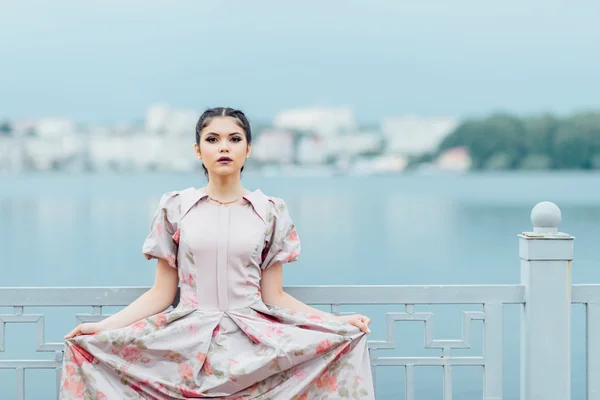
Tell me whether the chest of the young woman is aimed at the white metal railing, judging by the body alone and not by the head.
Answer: no

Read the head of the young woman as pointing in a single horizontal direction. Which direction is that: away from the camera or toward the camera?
toward the camera

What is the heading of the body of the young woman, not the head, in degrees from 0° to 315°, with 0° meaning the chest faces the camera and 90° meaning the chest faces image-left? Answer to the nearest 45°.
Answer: approximately 0°
